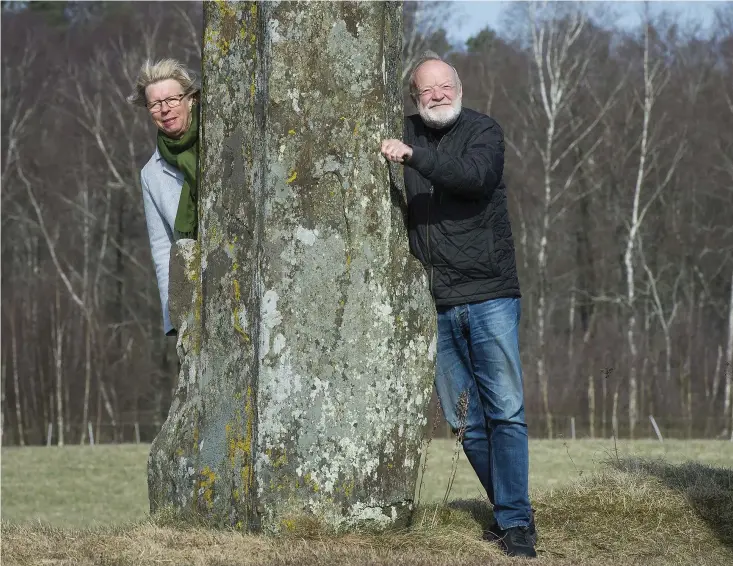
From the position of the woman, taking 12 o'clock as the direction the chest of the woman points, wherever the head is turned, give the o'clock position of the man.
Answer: The man is roughly at 10 o'clock from the woman.

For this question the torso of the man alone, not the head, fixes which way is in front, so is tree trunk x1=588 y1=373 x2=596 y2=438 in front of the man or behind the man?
behind

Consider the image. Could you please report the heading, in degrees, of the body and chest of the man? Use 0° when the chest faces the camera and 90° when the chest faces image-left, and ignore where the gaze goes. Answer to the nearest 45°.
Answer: approximately 45°

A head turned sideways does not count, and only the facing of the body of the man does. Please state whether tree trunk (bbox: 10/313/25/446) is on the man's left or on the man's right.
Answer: on the man's right

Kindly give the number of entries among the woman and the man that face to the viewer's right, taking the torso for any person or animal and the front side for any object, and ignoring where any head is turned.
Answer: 0

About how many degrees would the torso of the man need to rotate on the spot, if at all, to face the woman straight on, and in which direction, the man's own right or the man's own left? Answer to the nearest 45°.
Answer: approximately 45° to the man's own right

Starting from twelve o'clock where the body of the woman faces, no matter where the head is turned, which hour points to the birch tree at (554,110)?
The birch tree is roughly at 7 o'clock from the woman.

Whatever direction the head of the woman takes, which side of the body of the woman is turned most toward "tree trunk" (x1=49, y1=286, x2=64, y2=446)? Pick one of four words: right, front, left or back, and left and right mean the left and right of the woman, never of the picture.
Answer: back

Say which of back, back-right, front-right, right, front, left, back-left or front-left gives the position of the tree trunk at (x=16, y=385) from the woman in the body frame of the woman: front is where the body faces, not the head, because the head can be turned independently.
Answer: back

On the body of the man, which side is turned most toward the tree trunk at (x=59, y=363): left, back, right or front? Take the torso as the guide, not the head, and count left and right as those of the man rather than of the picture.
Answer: right
